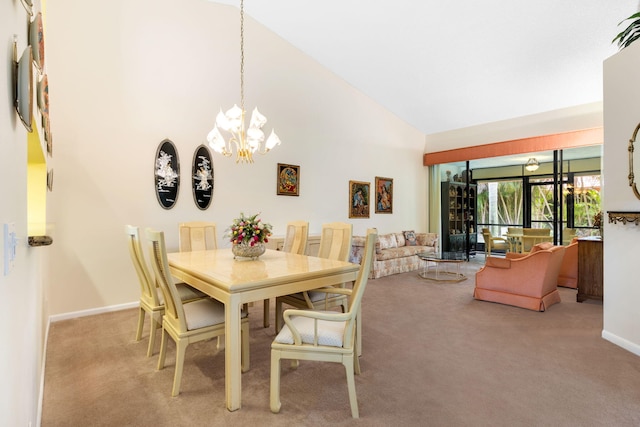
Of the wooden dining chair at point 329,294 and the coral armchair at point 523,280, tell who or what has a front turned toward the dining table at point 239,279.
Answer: the wooden dining chair

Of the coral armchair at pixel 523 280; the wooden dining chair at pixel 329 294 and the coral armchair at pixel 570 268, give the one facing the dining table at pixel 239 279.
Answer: the wooden dining chair

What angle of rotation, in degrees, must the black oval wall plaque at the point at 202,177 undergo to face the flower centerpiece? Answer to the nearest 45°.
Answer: approximately 45° to its right

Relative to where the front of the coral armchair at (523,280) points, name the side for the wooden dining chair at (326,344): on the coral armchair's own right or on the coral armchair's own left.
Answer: on the coral armchair's own left

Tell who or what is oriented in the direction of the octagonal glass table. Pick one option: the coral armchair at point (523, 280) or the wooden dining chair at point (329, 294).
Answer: the coral armchair

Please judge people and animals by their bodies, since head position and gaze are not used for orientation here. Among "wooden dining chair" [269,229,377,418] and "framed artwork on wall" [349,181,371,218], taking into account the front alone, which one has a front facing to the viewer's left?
the wooden dining chair

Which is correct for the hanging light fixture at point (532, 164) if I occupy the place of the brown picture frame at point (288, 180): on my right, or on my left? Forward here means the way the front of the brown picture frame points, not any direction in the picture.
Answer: on my left

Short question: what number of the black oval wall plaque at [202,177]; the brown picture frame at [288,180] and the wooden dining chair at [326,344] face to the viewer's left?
1

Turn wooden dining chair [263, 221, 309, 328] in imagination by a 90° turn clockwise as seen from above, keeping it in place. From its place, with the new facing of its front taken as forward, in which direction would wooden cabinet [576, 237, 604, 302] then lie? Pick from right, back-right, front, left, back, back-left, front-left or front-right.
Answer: back-right

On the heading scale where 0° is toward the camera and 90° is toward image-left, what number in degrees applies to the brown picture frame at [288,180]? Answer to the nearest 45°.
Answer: approximately 315°

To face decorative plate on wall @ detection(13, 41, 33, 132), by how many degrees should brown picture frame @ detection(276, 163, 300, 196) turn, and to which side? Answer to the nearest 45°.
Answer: approximately 45° to its right

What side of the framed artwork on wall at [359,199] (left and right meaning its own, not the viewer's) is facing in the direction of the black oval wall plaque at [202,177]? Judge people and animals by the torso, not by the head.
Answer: right

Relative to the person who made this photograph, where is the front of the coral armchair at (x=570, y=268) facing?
facing away from the viewer and to the left of the viewer

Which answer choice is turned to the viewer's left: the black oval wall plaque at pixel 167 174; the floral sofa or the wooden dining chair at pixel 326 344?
the wooden dining chair

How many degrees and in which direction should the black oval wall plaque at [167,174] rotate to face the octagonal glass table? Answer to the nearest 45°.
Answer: approximately 45° to its left
